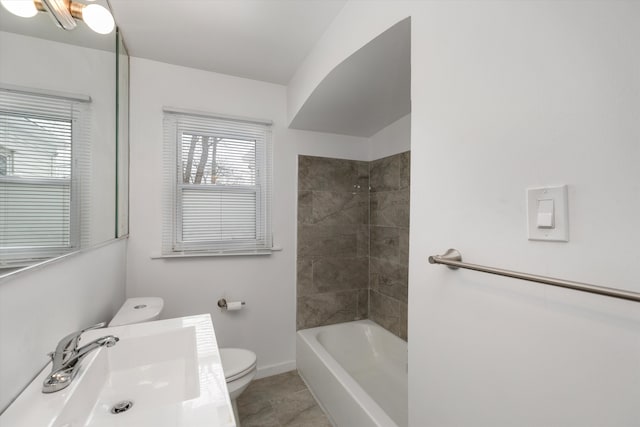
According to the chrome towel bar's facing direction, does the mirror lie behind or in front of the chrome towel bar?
in front

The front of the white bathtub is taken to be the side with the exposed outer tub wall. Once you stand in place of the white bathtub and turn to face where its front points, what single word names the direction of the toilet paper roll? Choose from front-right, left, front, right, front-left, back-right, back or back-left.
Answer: front-right

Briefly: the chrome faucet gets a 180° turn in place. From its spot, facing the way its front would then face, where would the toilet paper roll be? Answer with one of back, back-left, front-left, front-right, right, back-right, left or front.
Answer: back-right

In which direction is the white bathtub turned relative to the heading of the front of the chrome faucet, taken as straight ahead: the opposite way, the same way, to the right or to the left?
the opposite way

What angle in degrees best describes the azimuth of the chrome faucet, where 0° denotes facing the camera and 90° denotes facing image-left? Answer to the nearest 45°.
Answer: approximately 270°

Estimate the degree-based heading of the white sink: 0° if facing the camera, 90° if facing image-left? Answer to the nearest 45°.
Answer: approximately 270°

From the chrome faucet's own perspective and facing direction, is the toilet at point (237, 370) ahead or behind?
ahead

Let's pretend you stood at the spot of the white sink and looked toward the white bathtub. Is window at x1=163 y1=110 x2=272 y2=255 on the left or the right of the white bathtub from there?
left
